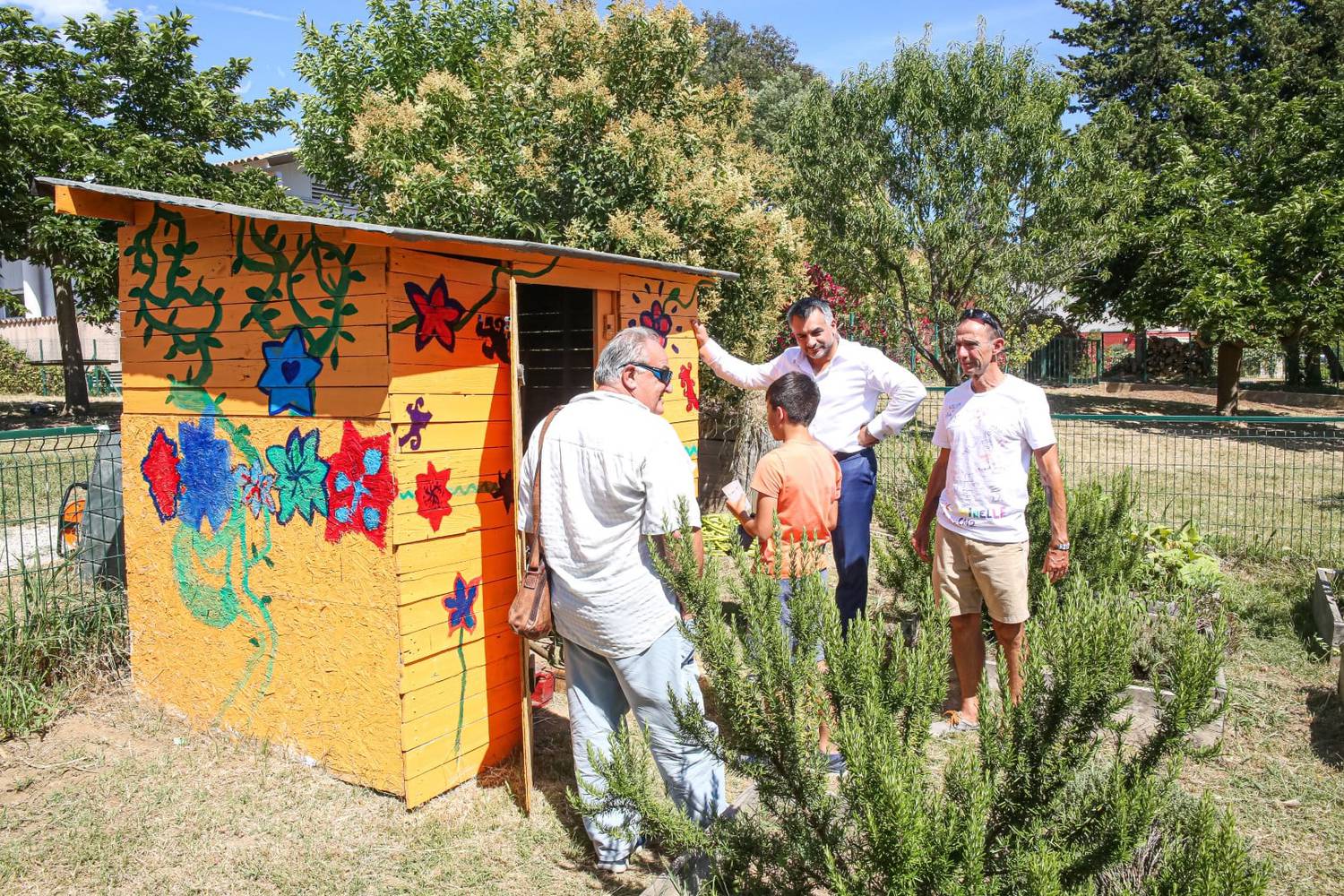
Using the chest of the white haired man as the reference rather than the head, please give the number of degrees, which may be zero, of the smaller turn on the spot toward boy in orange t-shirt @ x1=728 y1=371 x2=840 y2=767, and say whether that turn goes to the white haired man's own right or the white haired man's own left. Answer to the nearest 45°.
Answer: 0° — they already face them

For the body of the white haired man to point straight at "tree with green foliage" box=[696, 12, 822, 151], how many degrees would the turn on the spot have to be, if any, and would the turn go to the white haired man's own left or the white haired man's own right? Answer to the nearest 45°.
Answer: approximately 45° to the white haired man's own left

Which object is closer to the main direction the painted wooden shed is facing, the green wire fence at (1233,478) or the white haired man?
the white haired man

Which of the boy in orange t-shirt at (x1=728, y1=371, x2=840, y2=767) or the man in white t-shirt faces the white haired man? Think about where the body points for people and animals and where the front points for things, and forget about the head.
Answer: the man in white t-shirt

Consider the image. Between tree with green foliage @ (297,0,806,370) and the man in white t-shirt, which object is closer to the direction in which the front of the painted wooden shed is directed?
the man in white t-shirt

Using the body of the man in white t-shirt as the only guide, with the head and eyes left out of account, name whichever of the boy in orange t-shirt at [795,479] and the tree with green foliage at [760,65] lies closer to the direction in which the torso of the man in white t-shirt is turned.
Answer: the boy in orange t-shirt

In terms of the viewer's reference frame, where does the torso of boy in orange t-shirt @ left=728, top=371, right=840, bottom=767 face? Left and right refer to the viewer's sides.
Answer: facing away from the viewer and to the left of the viewer
